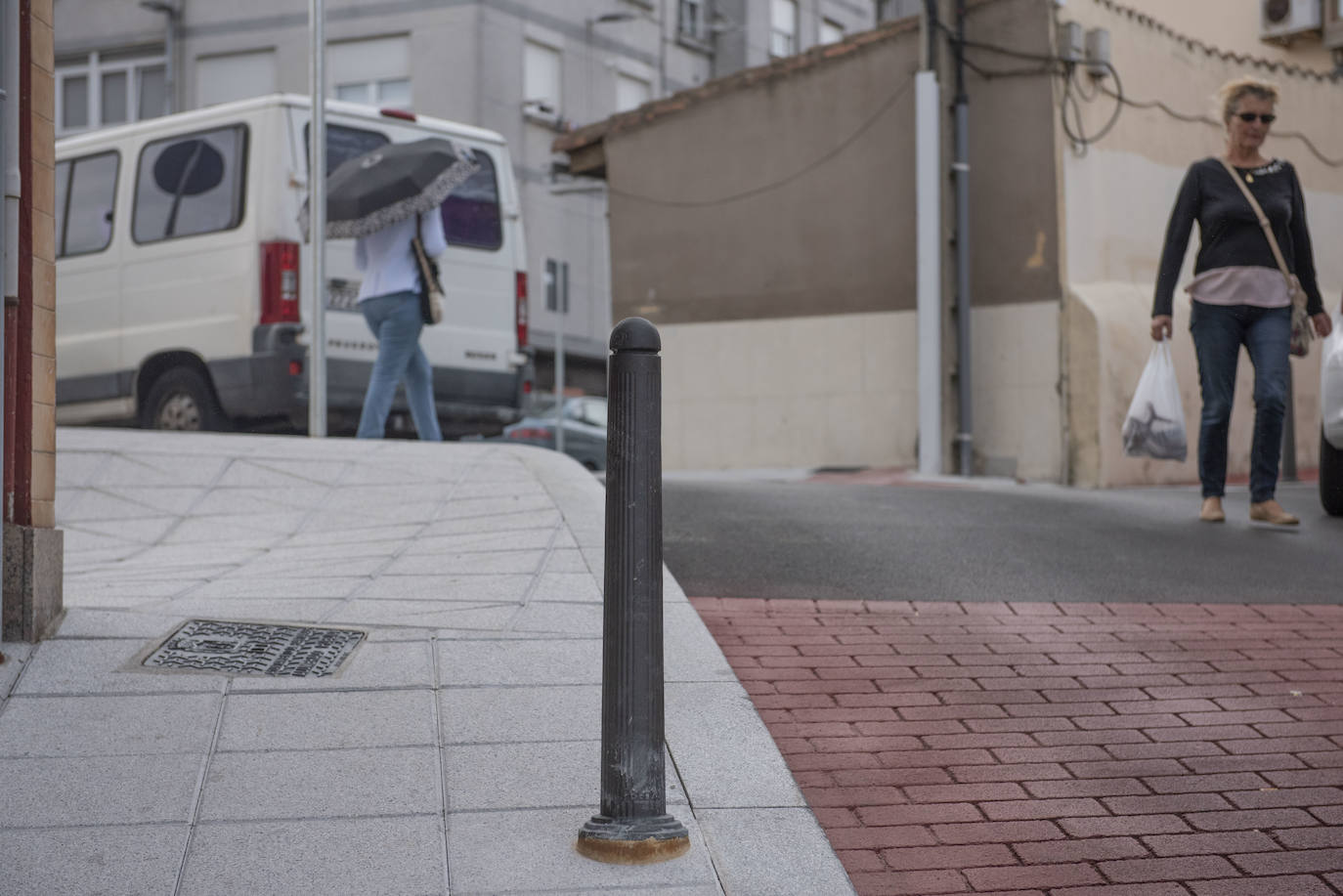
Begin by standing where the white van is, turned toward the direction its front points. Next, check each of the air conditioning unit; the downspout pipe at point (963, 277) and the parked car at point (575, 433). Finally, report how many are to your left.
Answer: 0

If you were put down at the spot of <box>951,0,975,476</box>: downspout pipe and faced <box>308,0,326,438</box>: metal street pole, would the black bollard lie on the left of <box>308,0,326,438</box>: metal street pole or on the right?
left

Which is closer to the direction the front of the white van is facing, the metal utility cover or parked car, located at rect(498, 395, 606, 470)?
the parked car

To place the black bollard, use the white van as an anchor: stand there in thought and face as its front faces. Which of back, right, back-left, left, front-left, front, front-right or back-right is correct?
back-left

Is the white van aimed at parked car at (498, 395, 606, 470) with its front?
no

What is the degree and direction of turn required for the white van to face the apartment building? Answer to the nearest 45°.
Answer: approximately 45° to its right

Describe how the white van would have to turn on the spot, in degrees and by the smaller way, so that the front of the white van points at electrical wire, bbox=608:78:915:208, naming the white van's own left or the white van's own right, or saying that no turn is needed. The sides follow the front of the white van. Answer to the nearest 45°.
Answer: approximately 90° to the white van's own right

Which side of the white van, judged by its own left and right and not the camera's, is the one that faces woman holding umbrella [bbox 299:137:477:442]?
back

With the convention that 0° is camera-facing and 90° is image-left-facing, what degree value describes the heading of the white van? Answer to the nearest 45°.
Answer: approximately 135°

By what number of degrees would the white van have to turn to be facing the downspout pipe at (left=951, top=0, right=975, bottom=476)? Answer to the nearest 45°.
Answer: approximately 135° to its right

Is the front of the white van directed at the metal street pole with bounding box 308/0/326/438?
no
